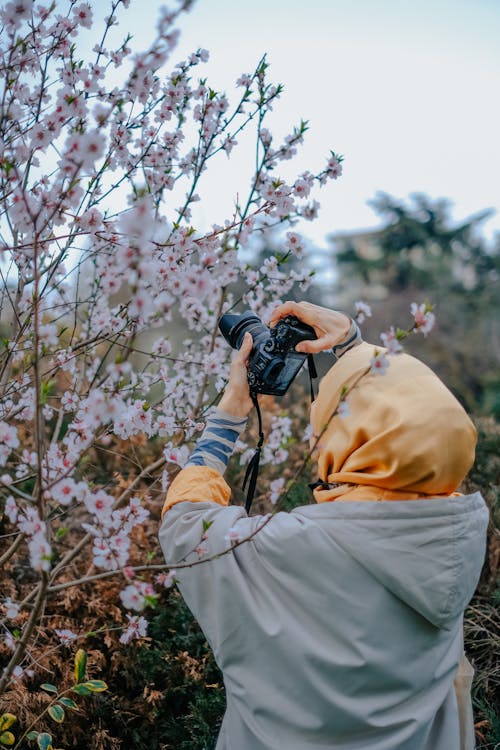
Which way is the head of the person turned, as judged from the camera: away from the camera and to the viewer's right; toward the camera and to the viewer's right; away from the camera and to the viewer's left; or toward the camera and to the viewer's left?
away from the camera and to the viewer's left

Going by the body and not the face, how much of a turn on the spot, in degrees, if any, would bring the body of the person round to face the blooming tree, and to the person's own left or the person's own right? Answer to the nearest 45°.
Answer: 0° — they already face it

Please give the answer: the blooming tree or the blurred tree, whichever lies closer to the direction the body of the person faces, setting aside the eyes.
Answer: the blooming tree

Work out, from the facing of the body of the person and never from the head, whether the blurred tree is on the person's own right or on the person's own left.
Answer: on the person's own right

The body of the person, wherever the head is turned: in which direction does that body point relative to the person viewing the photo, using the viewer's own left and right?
facing away from the viewer and to the left of the viewer
